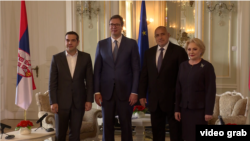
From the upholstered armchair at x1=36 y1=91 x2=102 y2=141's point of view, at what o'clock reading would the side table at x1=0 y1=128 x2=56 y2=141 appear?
The side table is roughly at 3 o'clock from the upholstered armchair.

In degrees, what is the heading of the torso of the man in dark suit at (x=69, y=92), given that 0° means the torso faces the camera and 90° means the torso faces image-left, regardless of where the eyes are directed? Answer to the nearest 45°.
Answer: approximately 0°

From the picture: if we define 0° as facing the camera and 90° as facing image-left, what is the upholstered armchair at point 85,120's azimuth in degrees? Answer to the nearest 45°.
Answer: approximately 315°

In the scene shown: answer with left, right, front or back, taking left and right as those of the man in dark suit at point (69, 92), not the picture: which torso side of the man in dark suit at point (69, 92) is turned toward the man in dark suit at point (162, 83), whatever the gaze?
left

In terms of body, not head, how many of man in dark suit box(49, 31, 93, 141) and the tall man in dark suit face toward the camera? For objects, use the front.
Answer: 2

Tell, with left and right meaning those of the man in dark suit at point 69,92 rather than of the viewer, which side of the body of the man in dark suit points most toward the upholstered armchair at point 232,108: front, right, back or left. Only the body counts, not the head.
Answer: left

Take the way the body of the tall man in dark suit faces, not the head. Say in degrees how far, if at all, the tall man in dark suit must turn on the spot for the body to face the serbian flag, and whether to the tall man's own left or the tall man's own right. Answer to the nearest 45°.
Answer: approximately 135° to the tall man's own right

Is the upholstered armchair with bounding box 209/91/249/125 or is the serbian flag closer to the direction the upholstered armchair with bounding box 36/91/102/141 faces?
the upholstered armchair

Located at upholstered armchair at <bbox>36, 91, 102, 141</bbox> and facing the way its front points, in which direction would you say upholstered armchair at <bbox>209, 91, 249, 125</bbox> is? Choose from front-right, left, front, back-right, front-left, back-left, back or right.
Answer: front-left

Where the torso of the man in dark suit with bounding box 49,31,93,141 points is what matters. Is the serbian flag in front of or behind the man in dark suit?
behind

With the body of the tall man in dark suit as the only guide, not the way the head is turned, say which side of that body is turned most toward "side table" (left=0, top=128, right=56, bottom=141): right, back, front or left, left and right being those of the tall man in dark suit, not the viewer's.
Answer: right
